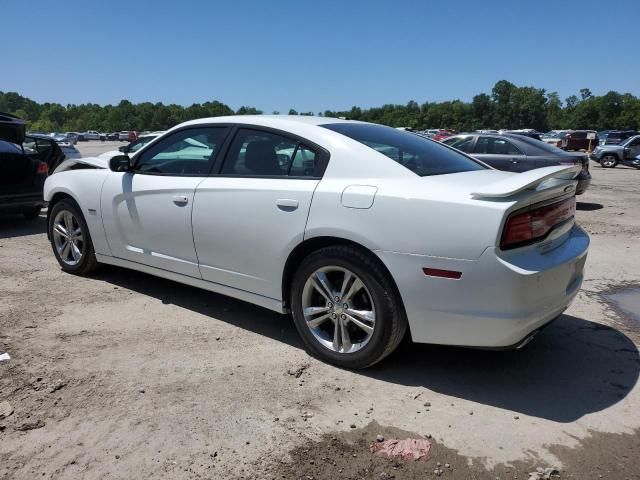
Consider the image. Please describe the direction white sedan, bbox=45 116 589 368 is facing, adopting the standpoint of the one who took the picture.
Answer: facing away from the viewer and to the left of the viewer

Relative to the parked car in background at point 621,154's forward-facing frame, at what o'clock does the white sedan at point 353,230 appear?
The white sedan is roughly at 9 o'clock from the parked car in background.

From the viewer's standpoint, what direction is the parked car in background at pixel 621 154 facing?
to the viewer's left

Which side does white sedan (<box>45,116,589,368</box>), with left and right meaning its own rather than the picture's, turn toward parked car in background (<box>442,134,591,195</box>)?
right

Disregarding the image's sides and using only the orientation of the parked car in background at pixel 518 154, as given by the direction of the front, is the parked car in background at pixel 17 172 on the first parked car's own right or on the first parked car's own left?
on the first parked car's own left

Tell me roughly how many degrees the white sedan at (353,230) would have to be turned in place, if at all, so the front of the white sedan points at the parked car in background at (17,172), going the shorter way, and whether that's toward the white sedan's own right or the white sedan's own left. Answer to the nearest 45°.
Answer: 0° — it already faces it

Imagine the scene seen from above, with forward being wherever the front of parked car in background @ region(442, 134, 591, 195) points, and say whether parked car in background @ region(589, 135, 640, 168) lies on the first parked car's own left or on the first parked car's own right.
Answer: on the first parked car's own right

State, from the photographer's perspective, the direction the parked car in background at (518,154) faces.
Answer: facing away from the viewer and to the left of the viewer
